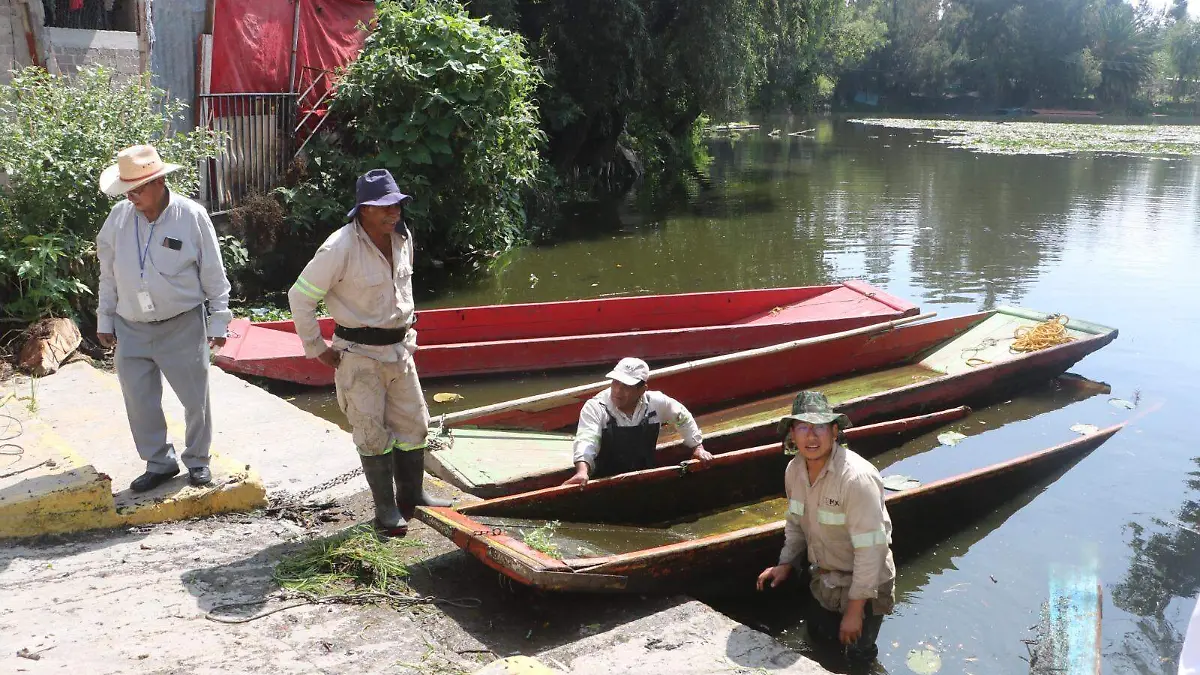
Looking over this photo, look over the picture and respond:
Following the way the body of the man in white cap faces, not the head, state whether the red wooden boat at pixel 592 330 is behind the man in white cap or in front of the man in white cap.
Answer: behind

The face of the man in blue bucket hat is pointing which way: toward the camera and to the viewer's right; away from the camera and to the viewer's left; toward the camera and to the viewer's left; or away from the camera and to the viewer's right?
toward the camera and to the viewer's right

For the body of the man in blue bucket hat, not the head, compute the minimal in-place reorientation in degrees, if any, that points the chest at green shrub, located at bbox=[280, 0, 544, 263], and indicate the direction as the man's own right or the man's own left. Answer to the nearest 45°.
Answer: approximately 135° to the man's own left

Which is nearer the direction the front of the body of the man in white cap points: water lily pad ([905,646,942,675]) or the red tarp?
the water lily pad

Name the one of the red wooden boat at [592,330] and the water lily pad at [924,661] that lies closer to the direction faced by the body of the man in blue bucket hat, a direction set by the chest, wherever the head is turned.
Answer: the water lily pad

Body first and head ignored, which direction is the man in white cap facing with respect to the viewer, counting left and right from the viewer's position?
facing the viewer

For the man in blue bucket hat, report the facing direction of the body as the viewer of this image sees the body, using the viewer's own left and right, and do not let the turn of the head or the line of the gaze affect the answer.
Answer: facing the viewer and to the right of the viewer

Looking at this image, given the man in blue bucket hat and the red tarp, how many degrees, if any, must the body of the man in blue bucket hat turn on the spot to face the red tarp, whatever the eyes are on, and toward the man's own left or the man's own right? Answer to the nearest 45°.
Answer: approximately 135° to the man's own left

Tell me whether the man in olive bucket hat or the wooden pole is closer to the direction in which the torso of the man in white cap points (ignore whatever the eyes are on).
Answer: the man in olive bucket hat

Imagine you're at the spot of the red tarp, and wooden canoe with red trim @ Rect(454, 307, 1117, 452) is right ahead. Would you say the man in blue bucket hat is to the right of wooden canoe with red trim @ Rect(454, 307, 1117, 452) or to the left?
right

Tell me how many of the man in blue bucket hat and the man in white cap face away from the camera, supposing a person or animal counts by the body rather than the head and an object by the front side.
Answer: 0

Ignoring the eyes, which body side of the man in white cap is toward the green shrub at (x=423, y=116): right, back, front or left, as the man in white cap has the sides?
back
